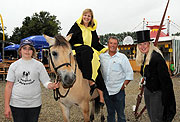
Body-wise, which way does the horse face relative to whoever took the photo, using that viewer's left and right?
facing the viewer and to the left of the viewer
